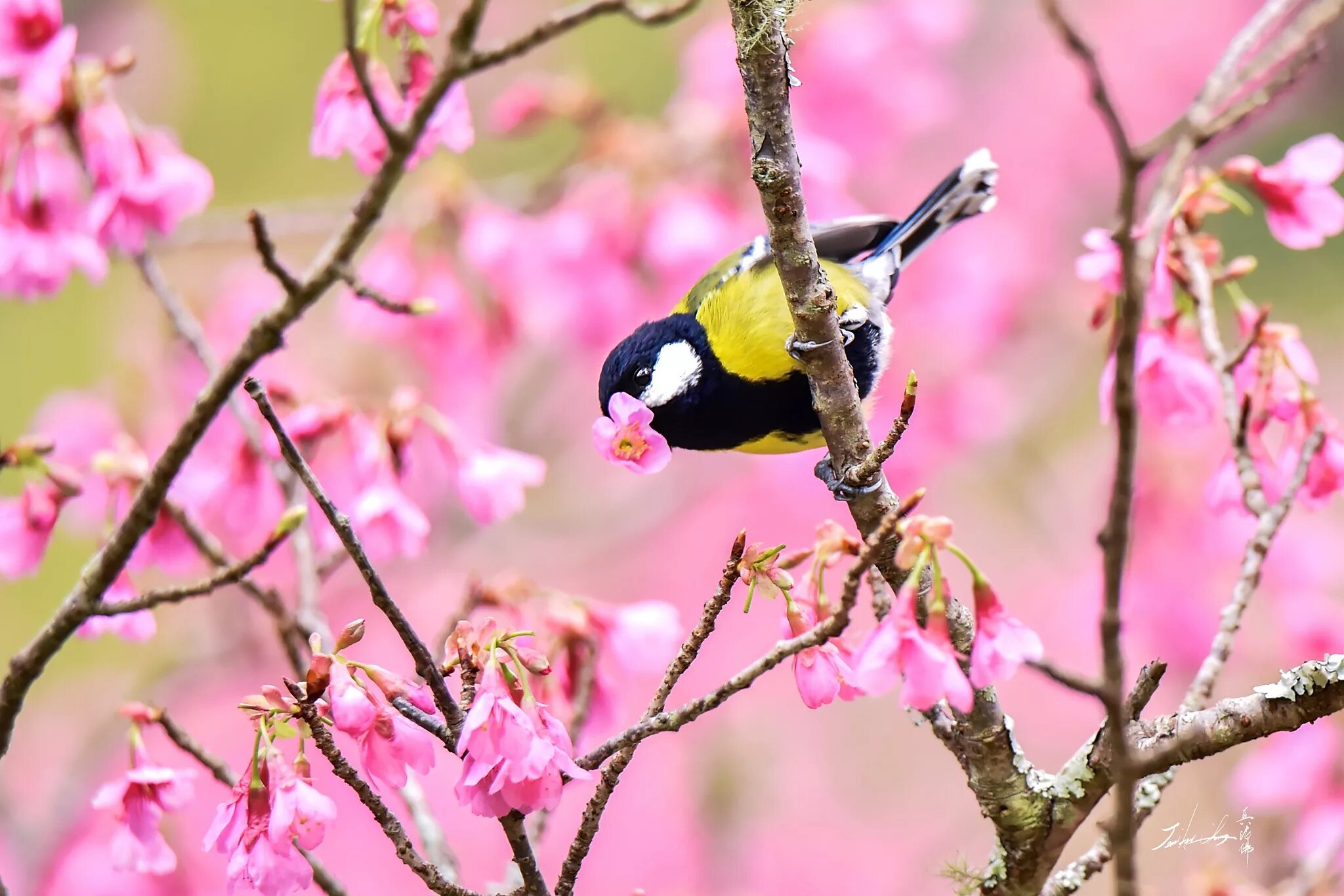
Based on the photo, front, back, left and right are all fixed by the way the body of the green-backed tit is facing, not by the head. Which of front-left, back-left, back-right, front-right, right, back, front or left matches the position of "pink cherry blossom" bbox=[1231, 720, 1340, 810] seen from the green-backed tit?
back-right

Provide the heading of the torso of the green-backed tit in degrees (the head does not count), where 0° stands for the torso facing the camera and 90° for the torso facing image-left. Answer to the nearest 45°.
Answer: approximately 90°
